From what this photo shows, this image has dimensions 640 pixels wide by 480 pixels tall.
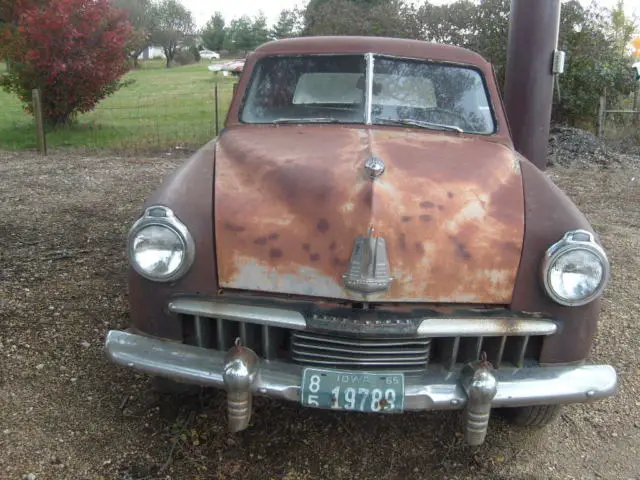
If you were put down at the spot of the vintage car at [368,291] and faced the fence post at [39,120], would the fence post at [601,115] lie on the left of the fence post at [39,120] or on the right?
right

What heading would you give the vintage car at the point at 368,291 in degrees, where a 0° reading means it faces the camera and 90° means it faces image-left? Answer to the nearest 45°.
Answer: approximately 0°

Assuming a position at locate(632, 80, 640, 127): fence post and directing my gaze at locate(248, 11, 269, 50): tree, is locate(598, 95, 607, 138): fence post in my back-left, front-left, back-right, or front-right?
back-left

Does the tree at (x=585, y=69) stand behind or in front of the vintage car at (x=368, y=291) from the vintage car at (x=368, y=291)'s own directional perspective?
behind

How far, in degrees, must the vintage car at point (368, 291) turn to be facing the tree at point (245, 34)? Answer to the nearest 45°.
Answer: approximately 180°

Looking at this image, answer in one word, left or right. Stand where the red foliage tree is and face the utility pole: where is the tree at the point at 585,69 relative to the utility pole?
left

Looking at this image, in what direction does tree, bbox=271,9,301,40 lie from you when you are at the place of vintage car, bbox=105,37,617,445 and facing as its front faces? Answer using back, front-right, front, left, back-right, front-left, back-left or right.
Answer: back

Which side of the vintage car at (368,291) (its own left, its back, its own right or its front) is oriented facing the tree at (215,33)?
back

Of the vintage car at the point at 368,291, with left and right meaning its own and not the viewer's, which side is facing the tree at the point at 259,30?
back

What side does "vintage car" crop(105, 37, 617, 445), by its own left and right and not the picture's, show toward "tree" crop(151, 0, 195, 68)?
back
